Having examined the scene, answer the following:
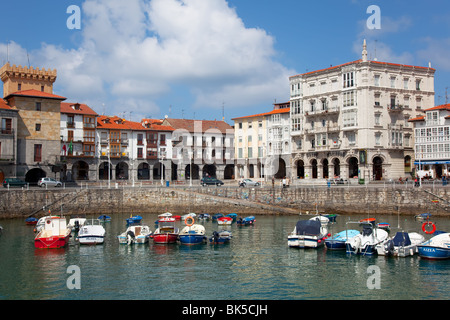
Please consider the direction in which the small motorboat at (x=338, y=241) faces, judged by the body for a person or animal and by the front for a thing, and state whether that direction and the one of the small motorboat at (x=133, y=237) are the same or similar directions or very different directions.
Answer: same or similar directions
